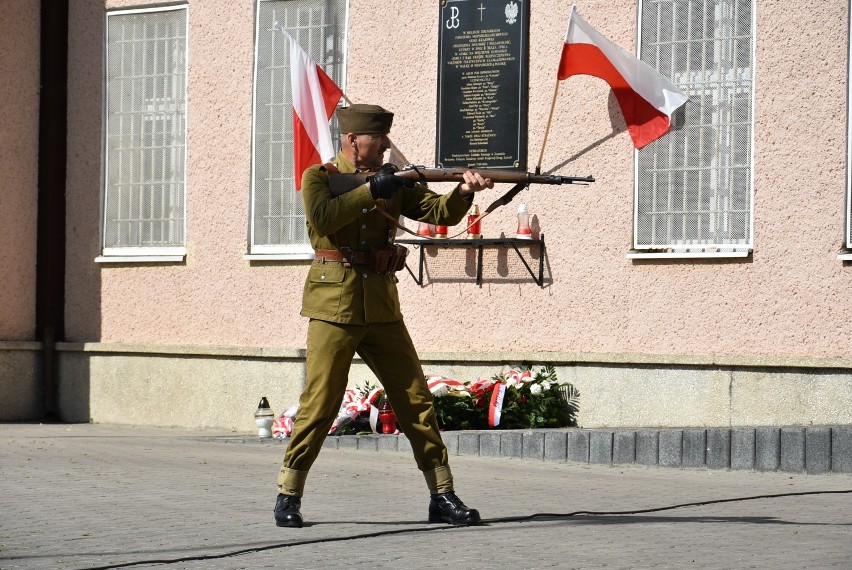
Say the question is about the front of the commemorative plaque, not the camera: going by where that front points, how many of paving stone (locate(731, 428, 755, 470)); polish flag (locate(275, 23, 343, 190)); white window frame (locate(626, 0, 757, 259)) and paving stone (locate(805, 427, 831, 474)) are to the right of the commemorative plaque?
1

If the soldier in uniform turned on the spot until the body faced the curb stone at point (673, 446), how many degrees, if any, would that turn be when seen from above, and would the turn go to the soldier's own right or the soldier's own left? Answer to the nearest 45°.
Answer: approximately 90° to the soldier's own left

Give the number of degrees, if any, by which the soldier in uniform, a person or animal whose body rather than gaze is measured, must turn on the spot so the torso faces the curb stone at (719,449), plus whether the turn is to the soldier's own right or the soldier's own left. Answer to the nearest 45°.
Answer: approximately 90° to the soldier's own left

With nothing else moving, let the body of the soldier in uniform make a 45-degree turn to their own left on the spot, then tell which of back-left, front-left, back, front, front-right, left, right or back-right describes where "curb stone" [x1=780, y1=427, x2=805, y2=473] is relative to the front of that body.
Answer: front-left

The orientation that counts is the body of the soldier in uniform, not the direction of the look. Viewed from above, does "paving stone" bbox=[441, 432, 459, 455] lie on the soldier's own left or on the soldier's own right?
on the soldier's own left

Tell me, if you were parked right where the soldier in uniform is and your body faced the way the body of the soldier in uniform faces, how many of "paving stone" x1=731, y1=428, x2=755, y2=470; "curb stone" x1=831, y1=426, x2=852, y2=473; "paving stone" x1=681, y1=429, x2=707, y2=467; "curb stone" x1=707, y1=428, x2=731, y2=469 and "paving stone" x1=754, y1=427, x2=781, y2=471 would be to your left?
5

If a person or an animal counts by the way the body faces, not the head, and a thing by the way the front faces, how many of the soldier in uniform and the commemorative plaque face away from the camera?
0

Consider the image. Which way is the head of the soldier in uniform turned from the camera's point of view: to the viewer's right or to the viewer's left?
to the viewer's right

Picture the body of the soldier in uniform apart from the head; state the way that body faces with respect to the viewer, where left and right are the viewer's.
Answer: facing the viewer and to the right of the viewer

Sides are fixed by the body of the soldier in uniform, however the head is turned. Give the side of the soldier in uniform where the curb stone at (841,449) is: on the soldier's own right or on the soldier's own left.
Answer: on the soldier's own left

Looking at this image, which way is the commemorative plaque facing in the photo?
toward the camera

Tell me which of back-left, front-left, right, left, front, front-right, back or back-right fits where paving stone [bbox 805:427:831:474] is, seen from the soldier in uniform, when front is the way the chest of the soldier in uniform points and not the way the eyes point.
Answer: left
